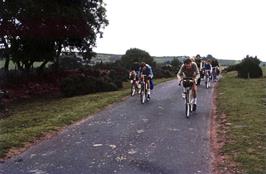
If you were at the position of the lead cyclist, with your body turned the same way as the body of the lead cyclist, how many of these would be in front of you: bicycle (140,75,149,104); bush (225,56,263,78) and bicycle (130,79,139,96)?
0

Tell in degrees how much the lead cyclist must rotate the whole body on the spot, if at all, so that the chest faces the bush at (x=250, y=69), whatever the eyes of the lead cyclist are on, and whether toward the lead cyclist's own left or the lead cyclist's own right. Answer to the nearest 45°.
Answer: approximately 180°

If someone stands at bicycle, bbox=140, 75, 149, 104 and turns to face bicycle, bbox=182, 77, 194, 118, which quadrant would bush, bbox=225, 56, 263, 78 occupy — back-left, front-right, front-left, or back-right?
back-left

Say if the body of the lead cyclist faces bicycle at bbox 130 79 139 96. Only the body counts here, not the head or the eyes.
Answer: no

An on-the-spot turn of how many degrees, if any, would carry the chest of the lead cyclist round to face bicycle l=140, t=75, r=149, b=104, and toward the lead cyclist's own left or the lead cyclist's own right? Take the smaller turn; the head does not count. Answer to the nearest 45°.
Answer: approximately 135° to the lead cyclist's own right

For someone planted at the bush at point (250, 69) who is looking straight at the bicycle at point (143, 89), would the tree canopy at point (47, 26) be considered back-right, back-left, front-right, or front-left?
front-right

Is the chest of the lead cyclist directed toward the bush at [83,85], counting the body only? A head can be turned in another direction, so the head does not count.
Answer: no

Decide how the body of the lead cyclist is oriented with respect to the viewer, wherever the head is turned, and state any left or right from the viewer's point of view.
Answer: facing the viewer

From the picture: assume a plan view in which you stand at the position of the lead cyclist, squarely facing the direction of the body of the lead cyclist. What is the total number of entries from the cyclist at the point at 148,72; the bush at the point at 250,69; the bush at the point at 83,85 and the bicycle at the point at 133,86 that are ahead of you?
0

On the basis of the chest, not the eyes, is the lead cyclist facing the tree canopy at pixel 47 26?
no
